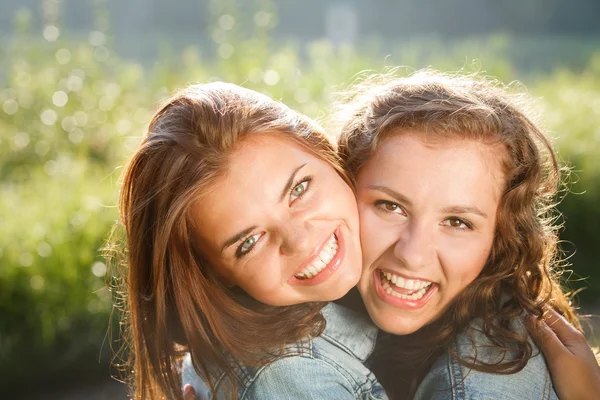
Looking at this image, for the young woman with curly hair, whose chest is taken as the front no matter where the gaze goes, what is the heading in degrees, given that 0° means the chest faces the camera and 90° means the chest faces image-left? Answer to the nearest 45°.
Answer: approximately 45°

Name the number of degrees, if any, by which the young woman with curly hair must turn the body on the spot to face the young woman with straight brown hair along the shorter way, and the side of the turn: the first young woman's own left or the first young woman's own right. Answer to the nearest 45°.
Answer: approximately 45° to the first young woman's own right
